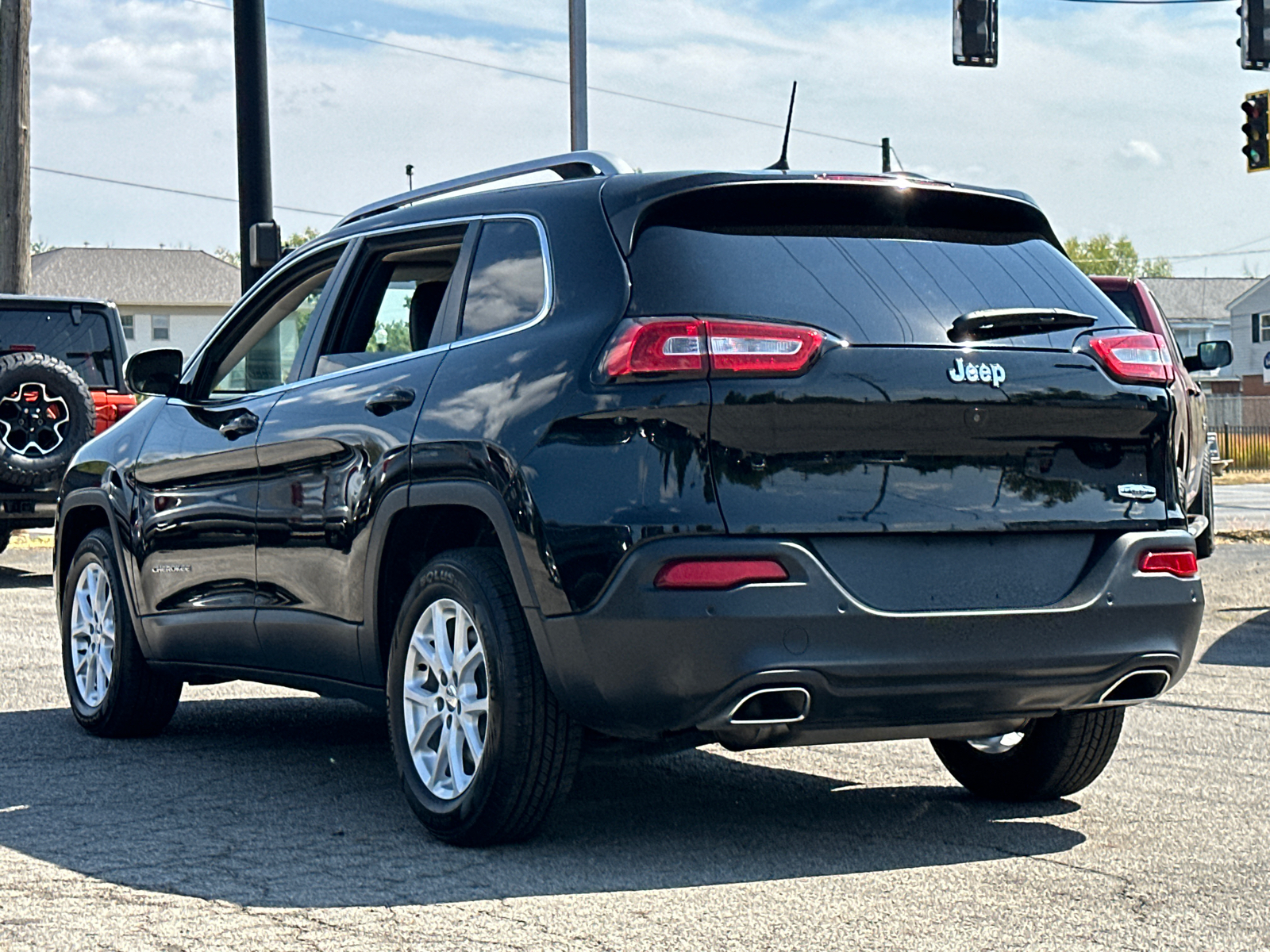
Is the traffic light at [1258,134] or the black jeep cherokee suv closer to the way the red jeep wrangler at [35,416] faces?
the traffic light

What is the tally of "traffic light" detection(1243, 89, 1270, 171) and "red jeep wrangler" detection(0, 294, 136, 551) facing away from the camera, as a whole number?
1

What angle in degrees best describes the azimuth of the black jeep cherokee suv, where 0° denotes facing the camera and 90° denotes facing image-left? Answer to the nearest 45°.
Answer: approximately 135°

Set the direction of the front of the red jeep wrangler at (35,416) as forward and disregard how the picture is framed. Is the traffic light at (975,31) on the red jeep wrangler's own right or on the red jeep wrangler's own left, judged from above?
on the red jeep wrangler's own right

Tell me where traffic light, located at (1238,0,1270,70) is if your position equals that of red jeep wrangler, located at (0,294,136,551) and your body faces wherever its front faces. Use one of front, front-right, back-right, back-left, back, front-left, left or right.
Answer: right

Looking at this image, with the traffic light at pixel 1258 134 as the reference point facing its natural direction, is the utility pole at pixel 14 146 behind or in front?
in front

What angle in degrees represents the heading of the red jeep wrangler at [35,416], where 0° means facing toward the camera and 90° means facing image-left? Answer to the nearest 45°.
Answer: approximately 180°

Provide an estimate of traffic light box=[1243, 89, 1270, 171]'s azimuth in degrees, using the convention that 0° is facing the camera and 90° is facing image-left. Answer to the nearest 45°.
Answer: approximately 45°

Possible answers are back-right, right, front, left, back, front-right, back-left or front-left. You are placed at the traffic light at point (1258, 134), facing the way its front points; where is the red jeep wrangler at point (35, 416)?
front

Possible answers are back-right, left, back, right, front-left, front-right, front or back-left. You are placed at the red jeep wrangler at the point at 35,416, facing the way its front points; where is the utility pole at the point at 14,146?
front

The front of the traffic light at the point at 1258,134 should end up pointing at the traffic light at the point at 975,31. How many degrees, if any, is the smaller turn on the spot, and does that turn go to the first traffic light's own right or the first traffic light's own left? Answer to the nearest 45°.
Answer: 0° — it already faces it

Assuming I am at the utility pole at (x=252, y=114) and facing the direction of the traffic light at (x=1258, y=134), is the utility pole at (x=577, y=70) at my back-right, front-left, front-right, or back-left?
front-left

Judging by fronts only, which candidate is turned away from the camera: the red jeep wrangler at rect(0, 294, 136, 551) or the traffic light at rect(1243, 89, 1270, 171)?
the red jeep wrangler

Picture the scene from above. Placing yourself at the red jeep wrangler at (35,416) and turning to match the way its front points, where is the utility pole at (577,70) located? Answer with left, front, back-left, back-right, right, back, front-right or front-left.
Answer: front-right
